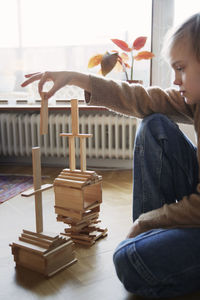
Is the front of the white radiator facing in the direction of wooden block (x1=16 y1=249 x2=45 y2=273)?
yes

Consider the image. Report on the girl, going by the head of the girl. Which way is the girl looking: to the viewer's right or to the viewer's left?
to the viewer's left

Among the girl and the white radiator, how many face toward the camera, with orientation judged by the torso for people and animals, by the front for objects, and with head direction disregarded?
1

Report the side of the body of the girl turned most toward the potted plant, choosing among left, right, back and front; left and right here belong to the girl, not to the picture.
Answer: right

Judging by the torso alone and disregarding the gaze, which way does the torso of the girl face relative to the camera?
to the viewer's left

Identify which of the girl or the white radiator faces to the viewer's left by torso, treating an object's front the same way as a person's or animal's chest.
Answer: the girl

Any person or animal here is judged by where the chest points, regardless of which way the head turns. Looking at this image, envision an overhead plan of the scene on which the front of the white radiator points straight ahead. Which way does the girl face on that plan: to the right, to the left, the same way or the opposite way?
to the right

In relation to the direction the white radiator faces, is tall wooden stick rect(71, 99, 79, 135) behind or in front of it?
in front

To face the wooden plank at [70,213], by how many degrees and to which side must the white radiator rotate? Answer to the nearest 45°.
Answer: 0° — it already faces it
